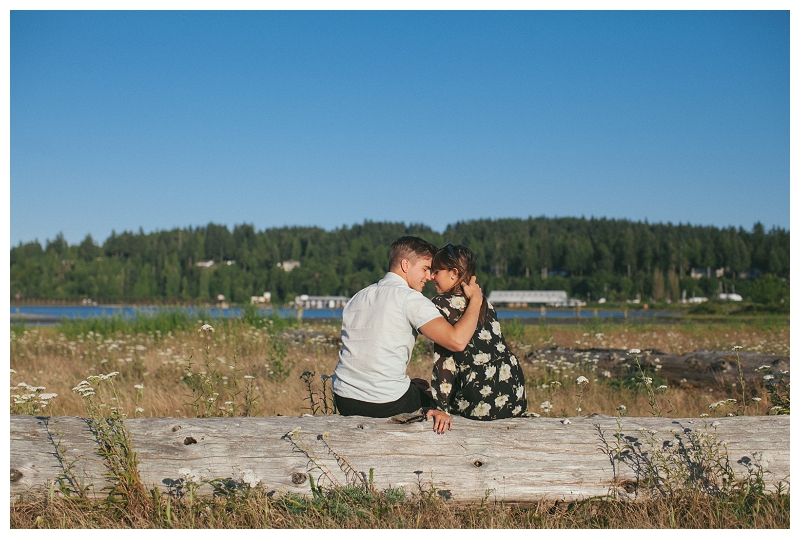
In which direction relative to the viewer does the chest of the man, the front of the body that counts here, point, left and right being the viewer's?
facing away from the viewer and to the right of the viewer

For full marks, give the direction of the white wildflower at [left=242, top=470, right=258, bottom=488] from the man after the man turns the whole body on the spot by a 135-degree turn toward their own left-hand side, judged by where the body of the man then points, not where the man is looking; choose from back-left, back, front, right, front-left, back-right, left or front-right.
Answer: front-left

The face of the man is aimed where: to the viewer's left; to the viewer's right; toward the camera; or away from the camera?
to the viewer's right

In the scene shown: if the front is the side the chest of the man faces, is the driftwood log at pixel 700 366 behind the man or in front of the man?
in front
